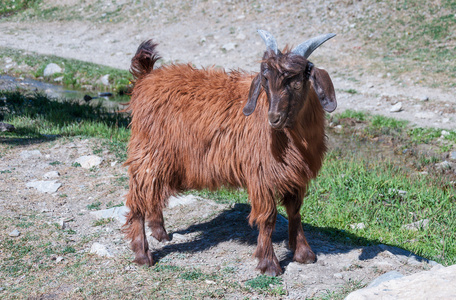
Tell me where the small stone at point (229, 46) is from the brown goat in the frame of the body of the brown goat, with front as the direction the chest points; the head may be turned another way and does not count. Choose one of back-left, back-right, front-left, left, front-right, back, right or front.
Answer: back-left

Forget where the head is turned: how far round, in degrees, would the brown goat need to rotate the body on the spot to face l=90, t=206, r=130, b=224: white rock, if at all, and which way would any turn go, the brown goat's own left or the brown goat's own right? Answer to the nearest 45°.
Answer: approximately 180°

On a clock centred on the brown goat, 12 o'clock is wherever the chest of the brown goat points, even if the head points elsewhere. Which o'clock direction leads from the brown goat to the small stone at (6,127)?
The small stone is roughly at 6 o'clock from the brown goat.

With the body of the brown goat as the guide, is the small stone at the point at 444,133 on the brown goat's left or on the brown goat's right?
on the brown goat's left

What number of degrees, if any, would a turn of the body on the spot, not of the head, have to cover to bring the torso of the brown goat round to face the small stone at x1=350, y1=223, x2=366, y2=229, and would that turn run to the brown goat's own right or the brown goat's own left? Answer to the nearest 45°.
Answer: approximately 90° to the brown goat's own left

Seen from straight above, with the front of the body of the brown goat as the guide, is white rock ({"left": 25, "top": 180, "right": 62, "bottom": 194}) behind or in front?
behind

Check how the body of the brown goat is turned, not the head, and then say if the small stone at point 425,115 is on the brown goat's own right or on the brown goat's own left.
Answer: on the brown goat's own left

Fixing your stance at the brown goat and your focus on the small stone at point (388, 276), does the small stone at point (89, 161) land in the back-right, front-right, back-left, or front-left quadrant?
back-left

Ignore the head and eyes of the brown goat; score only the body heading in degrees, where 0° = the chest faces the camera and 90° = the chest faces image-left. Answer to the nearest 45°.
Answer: approximately 315°

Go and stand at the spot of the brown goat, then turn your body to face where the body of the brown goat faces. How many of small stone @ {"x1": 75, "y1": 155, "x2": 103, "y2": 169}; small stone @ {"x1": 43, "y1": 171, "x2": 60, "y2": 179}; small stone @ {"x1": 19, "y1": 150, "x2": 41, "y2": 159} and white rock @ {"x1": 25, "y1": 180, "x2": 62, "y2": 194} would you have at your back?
4

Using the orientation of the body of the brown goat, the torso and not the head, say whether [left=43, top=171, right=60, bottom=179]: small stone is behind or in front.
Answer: behind
